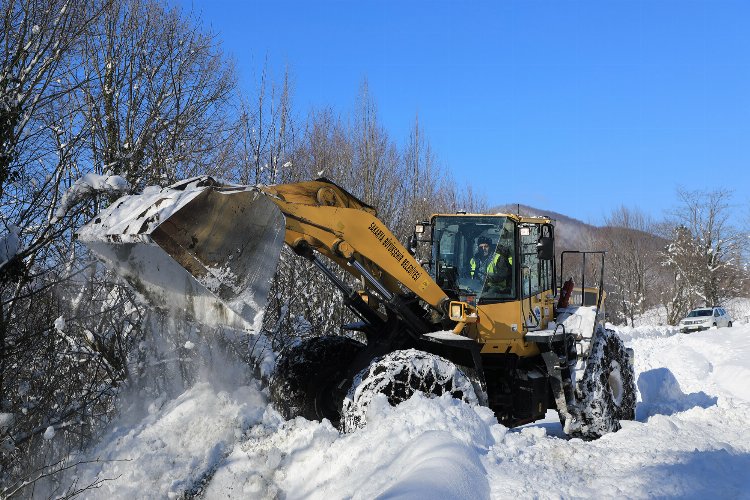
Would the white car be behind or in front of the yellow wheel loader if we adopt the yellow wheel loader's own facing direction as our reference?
behind

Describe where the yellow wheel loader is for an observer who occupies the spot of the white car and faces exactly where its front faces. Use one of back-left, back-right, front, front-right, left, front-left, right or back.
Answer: front-left

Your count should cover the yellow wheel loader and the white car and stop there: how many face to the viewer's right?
0

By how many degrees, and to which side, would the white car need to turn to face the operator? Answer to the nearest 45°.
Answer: approximately 45° to its left

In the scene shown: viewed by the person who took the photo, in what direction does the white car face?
facing the viewer and to the left of the viewer

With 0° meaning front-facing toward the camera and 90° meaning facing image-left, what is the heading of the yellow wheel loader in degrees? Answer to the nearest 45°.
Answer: approximately 45°
